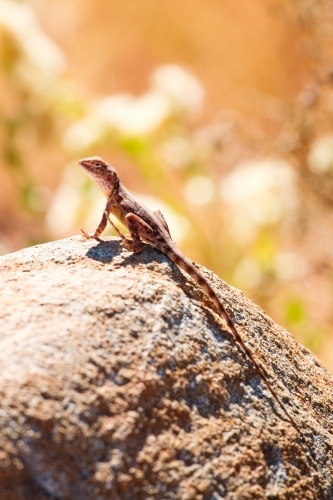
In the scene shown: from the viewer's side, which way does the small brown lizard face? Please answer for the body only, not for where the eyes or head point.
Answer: to the viewer's left

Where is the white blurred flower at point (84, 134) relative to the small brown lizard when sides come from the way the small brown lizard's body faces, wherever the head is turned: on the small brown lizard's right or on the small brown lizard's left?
on the small brown lizard's right

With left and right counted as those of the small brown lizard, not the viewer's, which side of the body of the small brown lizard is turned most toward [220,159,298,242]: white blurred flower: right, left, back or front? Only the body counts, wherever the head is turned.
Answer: right
